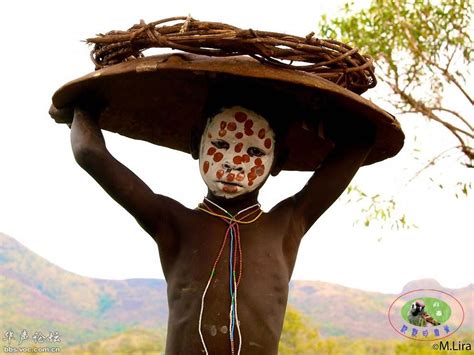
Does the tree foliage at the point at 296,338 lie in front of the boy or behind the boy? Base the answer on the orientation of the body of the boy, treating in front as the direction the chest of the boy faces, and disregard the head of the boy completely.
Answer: behind

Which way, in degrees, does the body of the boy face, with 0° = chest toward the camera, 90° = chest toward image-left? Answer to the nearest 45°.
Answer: approximately 0°
